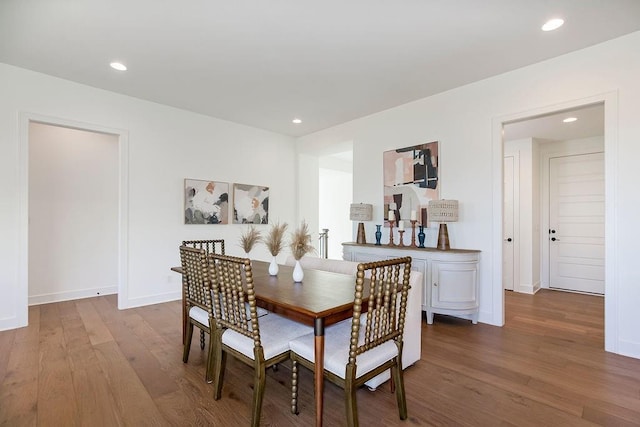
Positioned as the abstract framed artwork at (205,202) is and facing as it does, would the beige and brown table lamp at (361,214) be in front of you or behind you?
in front

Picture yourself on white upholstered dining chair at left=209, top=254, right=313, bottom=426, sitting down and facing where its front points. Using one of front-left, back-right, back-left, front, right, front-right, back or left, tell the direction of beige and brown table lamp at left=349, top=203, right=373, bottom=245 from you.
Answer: front

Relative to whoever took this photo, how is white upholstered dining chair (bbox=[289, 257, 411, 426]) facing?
facing away from the viewer and to the left of the viewer

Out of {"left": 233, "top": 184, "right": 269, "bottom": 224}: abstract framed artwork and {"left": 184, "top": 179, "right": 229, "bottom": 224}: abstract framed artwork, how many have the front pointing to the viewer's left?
0

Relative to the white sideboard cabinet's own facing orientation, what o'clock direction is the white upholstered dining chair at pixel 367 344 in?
The white upholstered dining chair is roughly at 11 o'clock from the white sideboard cabinet.

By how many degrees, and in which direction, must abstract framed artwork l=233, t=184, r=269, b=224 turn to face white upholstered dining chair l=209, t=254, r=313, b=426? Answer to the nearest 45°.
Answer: approximately 45° to its right

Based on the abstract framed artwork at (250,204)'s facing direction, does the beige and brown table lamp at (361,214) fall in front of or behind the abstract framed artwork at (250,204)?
in front

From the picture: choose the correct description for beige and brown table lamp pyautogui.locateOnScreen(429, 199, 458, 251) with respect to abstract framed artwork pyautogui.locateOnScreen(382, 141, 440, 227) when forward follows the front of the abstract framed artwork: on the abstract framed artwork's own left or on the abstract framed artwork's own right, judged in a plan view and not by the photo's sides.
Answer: on the abstract framed artwork's own left

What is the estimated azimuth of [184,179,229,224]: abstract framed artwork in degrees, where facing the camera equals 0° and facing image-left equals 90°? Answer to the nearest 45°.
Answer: approximately 315°

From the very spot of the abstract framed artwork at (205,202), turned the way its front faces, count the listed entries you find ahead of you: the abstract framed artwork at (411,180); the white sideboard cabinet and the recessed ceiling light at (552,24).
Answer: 3

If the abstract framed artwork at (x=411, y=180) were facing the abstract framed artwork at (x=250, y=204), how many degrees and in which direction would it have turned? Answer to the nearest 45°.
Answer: approximately 45° to its right

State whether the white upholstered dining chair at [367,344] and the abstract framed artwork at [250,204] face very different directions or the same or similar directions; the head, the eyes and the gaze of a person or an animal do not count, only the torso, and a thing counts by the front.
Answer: very different directions

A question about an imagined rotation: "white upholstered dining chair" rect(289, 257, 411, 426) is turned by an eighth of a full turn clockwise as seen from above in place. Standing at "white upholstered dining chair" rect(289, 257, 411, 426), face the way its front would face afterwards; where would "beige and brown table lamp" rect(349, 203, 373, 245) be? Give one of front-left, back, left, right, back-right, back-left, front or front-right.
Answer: front

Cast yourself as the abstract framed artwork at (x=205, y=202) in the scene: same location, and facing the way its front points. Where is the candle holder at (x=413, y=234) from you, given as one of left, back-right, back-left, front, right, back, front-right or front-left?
front

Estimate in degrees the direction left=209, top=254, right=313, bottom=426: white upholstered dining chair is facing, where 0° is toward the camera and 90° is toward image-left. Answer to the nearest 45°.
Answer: approximately 225°

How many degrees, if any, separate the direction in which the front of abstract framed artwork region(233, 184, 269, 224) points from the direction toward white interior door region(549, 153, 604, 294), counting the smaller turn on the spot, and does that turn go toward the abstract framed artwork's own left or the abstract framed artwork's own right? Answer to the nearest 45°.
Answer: approximately 45° to the abstract framed artwork's own left

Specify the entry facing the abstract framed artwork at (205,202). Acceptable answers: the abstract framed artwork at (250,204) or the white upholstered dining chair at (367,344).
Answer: the white upholstered dining chair

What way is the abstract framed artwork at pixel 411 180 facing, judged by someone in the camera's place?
facing the viewer and to the left of the viewer
